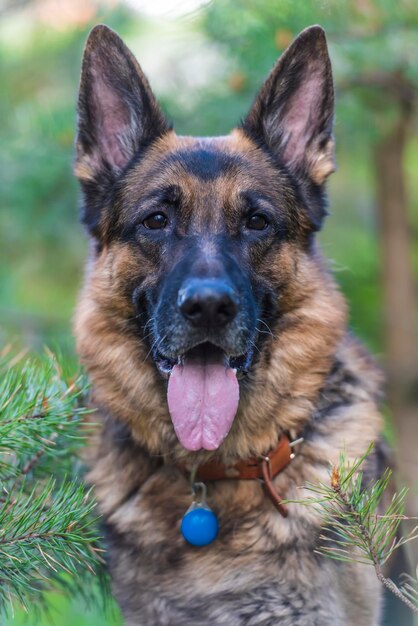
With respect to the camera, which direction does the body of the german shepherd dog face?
toward the camera

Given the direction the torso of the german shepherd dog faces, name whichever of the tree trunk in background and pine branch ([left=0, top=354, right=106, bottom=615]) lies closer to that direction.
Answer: the pine branch

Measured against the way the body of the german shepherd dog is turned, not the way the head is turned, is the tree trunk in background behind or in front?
behind
